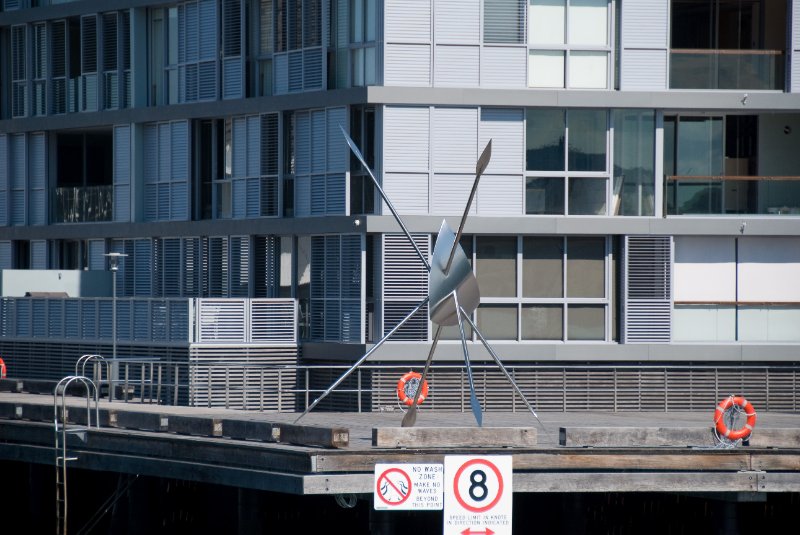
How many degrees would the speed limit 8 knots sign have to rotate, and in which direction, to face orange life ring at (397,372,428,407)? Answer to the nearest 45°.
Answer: approximately 180°

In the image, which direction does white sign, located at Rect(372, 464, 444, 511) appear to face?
toward the camera

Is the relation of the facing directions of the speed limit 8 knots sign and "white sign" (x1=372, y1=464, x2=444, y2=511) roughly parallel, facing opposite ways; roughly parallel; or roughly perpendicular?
roughly parallel

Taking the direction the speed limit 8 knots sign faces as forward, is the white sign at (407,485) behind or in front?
behind

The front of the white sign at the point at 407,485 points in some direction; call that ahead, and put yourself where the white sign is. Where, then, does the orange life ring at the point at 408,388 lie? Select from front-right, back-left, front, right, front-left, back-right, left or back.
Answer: back

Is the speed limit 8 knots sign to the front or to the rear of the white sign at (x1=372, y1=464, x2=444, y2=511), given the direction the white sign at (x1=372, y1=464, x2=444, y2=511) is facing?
to the front

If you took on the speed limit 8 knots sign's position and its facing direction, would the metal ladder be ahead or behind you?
behind

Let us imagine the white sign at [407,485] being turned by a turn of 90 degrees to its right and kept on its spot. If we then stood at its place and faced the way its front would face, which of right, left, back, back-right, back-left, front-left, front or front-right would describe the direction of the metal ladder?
front-right

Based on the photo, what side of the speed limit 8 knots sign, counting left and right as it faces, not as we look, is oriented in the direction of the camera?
front

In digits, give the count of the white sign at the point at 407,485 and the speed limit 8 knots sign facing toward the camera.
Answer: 2
